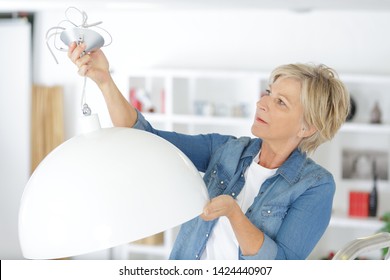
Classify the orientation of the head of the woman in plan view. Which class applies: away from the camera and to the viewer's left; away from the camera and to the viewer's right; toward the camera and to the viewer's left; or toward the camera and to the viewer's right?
toward the camera and to the viewer's left

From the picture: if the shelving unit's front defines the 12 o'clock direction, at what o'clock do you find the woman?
The woman is roughly at 12 o'clock from the shelving unit.

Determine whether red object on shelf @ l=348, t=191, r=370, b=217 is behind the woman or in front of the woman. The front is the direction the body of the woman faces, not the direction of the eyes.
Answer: behind

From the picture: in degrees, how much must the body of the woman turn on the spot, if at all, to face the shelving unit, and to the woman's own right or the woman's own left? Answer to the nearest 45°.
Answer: approximately 135° to the woman's own right

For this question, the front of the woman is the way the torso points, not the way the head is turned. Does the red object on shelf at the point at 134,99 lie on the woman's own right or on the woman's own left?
on the woman's own right

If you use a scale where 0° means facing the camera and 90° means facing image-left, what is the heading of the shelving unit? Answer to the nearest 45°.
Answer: approximately 0°

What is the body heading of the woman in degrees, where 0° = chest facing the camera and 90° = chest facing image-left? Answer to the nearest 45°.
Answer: approximately 45°

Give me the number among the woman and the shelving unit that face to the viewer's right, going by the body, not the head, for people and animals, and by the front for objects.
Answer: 0
